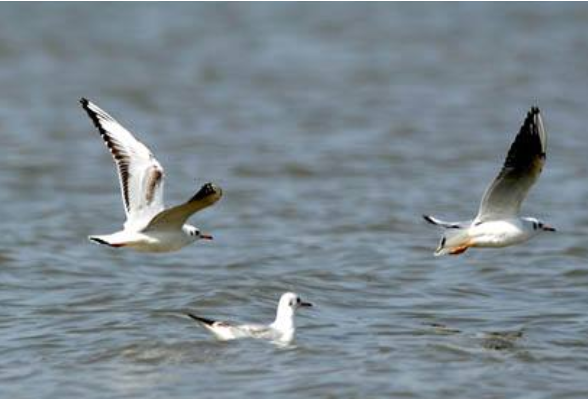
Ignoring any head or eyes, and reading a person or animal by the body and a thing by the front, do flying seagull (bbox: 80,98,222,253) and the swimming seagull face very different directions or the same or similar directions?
same or similar directions

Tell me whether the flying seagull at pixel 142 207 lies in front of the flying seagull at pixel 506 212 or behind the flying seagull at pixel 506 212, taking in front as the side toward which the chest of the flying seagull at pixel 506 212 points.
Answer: behind

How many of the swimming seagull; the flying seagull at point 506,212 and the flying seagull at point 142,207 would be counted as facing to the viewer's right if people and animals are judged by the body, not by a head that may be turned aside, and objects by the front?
3

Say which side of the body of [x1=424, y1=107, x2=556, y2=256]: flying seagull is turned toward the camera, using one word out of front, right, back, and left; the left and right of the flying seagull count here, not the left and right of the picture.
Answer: right

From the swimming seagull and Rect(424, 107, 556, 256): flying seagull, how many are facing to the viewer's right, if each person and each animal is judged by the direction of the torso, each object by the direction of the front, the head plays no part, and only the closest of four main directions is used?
2

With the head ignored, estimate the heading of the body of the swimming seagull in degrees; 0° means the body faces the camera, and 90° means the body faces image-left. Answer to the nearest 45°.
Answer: approximately 270°

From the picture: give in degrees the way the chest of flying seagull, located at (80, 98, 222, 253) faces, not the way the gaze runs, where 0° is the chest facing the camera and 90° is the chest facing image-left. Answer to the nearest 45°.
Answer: approximately 270°

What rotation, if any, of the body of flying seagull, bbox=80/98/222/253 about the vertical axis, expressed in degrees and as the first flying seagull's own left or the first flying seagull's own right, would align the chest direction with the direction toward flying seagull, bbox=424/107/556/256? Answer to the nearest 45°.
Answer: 0° — it already faces it

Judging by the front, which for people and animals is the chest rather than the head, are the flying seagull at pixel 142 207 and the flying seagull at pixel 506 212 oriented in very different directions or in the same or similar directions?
same or similar directions
